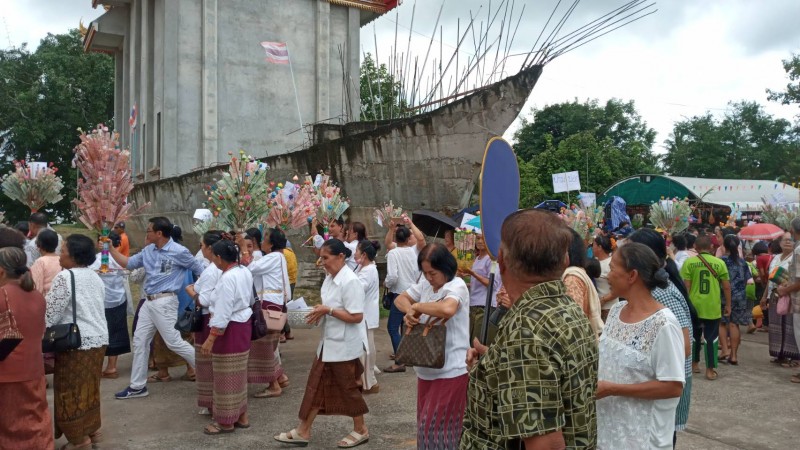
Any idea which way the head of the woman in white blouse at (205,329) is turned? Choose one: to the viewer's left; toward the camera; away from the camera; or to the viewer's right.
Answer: to the viewer's left

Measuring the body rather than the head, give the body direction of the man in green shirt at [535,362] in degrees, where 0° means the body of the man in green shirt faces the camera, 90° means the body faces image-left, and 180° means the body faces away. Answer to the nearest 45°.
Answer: approximately 135°

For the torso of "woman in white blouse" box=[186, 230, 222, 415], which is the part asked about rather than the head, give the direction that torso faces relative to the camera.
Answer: to the viewer's left

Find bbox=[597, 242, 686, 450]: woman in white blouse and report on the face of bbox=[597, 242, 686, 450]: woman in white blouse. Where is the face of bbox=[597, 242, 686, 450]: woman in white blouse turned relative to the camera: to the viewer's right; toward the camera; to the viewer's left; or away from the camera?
to the viewer's left

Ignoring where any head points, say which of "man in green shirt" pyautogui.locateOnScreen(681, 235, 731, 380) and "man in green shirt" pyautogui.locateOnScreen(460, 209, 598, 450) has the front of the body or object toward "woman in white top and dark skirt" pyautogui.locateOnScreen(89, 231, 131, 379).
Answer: "man in green shirt" pyautogui.locateOnScreen(460, 209, 598, 450)

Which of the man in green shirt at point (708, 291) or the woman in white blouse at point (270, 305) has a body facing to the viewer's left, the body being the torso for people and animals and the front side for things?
the woman in white blouse

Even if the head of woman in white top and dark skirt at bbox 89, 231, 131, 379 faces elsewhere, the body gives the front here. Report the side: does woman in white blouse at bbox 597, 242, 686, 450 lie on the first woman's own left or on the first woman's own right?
on the first woman's own left

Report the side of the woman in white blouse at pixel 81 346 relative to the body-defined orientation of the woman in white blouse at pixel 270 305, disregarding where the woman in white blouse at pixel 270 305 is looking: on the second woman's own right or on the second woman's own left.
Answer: on the second woman's own left

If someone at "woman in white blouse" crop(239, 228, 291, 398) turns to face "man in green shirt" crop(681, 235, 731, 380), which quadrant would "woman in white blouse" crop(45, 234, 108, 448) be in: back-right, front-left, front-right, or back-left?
back-right

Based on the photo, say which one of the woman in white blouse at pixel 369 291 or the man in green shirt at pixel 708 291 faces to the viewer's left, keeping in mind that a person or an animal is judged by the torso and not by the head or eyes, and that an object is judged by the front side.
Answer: the woman in white blouse

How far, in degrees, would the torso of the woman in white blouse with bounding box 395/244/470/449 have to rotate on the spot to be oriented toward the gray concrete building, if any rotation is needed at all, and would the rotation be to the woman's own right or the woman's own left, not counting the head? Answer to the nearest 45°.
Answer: approximately 135° to the woman's own right

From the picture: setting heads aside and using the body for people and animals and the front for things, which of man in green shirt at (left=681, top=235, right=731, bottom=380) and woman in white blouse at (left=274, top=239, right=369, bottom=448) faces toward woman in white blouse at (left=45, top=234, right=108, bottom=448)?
woman in white blouse at (left=274, top=239, right=369, bottom=448)
